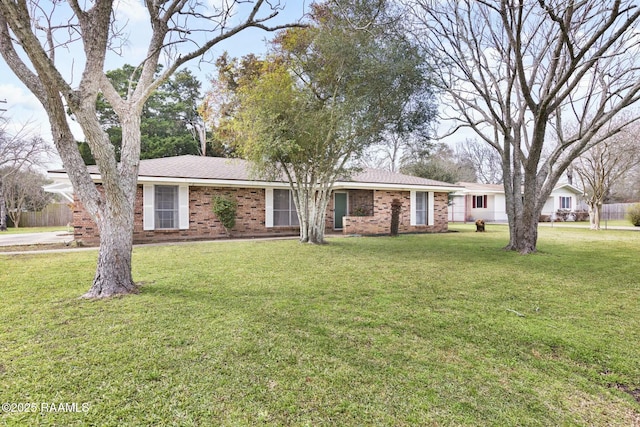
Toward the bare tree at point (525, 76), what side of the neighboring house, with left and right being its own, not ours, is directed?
front

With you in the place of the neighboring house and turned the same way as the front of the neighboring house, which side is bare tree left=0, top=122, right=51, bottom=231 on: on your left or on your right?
on your right

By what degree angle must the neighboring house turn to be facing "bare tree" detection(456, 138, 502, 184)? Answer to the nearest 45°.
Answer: approximately 180°

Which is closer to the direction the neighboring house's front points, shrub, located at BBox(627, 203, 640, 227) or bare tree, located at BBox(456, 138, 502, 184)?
the shrub

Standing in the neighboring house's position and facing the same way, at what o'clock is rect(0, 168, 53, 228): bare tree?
The bare tree is roughly at 2 o'clock from the neighboring house.

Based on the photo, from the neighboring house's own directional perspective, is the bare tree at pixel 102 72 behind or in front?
in front

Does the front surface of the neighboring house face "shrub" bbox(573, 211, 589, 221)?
no

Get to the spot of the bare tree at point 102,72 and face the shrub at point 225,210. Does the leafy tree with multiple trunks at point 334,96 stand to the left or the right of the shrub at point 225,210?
right

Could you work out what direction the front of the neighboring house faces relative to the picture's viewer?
facing the viewer

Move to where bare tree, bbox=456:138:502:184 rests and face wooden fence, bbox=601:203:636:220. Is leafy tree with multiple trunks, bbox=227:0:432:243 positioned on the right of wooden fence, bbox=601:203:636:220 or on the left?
right

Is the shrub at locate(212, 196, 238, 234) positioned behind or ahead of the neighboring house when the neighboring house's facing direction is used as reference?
ahead

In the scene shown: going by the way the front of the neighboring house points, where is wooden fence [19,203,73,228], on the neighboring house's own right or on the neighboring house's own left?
on the neighboring house's own right

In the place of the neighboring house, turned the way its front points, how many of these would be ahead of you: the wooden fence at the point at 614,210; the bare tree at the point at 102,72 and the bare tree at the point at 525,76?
2

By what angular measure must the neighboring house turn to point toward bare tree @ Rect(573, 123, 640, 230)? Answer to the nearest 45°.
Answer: approximately 45° to its left
